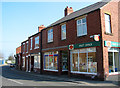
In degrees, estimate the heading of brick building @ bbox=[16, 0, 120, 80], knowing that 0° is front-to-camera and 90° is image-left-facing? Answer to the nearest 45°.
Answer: approximately 45°
